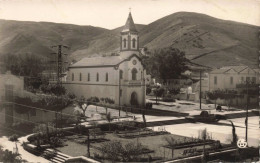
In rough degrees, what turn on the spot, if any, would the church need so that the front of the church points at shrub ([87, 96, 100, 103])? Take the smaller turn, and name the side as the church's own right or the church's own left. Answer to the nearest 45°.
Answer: approximately 90° to the church's own right

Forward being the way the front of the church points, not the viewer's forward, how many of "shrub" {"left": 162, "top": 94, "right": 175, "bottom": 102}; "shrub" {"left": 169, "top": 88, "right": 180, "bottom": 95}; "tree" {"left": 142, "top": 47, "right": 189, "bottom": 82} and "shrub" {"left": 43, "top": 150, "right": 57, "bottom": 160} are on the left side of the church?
3

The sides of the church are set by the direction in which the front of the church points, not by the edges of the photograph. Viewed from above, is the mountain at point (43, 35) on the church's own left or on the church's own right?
on the church's own left

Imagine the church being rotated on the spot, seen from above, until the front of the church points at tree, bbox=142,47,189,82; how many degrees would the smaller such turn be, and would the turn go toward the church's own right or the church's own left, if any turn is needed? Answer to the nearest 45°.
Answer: approximately 90° to the church's own left

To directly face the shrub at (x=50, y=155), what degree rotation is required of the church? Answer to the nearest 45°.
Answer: approximately 45° to its right

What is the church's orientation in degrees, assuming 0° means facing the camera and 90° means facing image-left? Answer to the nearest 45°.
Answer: approximately 315°

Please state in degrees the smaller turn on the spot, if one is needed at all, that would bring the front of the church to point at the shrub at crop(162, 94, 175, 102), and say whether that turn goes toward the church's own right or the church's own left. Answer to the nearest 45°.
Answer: approximately 90° to the church's own left
